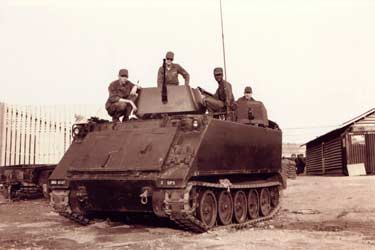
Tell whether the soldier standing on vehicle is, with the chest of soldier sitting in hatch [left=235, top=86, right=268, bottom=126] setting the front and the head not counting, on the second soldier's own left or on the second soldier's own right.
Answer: on the second soldier's own right

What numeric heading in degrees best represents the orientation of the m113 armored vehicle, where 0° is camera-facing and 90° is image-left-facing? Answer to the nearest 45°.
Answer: approximately 45°

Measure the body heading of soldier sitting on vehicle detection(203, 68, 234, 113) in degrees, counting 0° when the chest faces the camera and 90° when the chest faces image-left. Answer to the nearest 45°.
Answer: approximately 45°

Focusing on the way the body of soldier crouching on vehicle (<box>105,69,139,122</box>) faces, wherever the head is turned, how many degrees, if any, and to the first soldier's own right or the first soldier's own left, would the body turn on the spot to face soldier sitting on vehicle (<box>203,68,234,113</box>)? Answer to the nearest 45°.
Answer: approximately 45° to the first soldier's own left

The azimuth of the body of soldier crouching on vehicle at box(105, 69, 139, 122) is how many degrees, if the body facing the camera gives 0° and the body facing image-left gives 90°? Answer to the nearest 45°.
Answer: approximately 315°

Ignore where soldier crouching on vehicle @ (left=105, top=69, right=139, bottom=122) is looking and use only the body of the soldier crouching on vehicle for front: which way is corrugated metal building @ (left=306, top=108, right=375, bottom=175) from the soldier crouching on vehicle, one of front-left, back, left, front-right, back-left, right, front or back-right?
left
